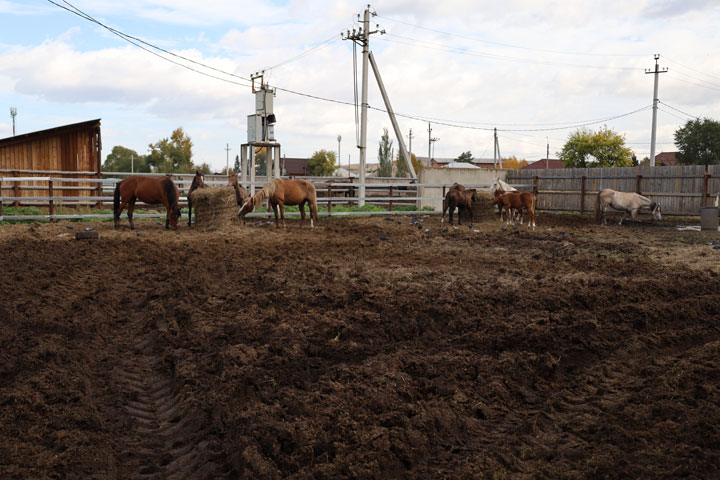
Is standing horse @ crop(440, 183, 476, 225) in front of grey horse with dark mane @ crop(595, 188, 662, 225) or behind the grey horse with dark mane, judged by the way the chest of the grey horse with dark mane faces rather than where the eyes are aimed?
behind

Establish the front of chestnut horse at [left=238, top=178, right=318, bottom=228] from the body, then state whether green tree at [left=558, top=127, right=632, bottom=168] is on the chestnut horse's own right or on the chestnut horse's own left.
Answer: on the chestnut horse's own right

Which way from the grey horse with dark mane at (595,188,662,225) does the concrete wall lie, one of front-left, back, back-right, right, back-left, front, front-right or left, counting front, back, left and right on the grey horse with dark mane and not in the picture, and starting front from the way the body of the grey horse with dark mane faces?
back-left

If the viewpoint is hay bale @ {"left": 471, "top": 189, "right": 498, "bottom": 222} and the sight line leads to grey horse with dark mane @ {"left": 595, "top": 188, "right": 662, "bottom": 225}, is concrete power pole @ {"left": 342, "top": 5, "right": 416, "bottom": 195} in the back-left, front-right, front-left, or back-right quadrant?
back-left

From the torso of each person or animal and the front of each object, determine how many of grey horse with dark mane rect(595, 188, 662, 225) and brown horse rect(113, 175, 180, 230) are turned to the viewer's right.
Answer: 2

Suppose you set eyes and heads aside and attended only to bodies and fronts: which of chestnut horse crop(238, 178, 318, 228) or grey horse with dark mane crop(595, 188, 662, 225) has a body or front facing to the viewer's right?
the grey horse with dark mane

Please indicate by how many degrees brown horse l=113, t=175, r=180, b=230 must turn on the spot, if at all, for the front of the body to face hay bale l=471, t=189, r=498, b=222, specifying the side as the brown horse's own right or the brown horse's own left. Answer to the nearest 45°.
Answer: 0° — it already faces it

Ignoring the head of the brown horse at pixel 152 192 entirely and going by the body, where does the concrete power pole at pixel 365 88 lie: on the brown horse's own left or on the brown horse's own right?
on the brown horse's own left

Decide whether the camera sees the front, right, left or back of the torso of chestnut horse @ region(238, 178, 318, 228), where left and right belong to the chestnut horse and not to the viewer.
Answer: left

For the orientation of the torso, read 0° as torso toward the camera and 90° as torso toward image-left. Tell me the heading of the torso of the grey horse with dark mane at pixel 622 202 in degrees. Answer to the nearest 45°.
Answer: approximately 270°

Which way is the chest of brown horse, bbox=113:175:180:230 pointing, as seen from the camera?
to the viewer's right

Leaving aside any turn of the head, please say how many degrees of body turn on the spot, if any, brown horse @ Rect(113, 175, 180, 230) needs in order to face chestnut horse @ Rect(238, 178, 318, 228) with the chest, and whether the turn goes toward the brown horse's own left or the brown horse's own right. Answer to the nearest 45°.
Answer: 0° — it already faces it
